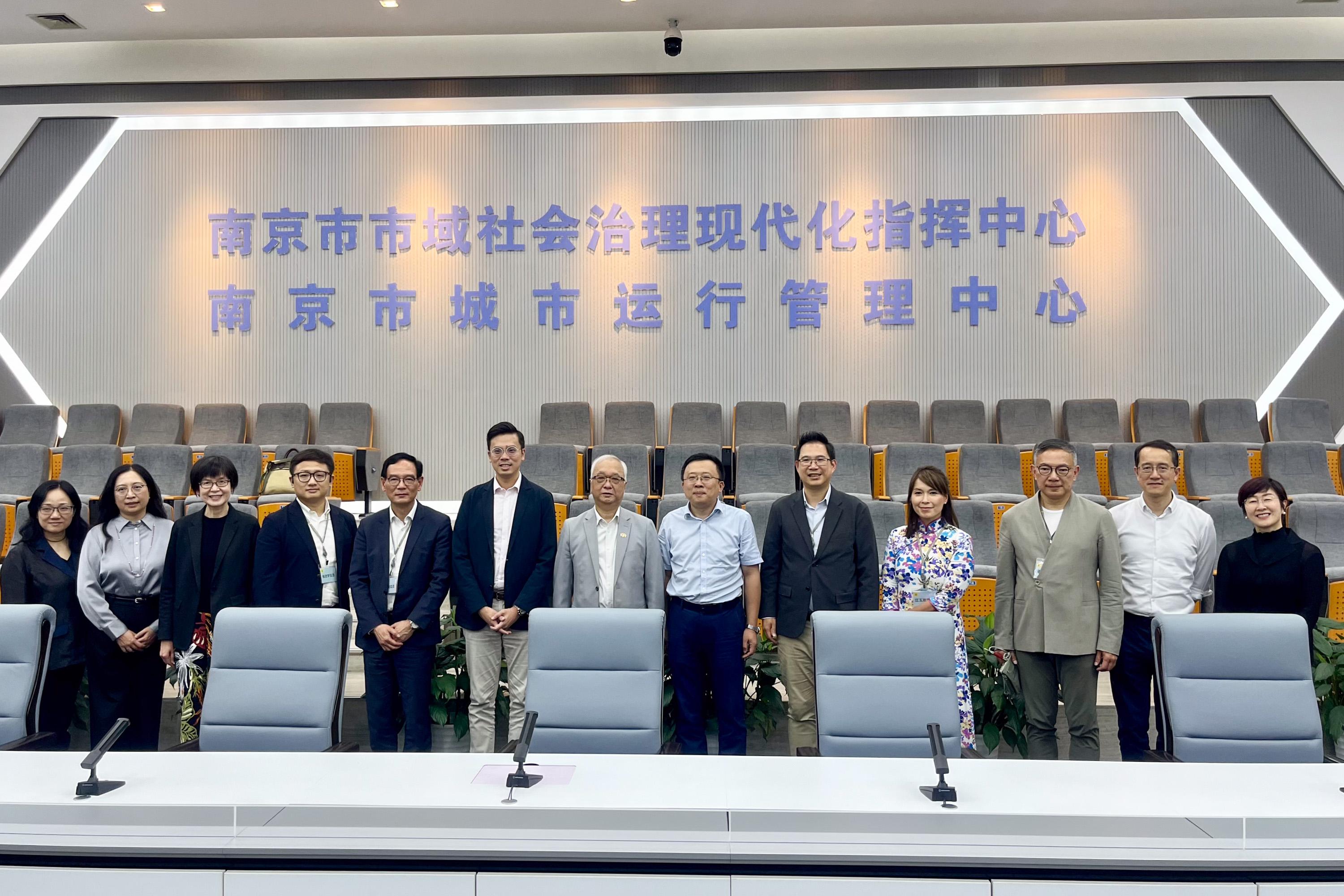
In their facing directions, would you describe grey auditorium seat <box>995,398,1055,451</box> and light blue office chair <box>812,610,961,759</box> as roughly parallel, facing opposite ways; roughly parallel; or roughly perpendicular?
roughly parallel

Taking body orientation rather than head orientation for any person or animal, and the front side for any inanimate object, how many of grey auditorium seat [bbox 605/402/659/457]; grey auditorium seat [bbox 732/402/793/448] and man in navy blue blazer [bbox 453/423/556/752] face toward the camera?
3

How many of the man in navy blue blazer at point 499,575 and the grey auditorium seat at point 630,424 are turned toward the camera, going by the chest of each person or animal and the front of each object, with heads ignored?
2

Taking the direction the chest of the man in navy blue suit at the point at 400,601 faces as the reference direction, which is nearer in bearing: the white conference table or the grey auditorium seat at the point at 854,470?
the white conference table

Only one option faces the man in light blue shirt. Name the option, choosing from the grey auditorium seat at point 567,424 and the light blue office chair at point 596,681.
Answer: the grey auditorium seat

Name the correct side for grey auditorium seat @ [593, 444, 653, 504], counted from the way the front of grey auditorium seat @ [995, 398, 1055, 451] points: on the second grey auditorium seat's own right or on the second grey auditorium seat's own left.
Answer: on the second grey auditorium seat's own right

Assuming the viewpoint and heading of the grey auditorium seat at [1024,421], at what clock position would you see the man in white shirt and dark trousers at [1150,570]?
The man in white shirt and dark trousers is roughly at 12 o'clock from the grey auditorium seat.

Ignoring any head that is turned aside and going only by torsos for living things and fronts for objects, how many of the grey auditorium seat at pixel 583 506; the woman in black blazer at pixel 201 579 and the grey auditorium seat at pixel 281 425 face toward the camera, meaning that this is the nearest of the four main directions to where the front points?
3

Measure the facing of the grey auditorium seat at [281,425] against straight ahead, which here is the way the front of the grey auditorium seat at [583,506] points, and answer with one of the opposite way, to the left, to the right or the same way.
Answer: the same way

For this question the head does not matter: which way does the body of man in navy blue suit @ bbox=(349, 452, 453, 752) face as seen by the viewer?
toward the camera

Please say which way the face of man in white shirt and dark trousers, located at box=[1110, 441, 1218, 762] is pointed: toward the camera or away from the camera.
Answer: toward the camera

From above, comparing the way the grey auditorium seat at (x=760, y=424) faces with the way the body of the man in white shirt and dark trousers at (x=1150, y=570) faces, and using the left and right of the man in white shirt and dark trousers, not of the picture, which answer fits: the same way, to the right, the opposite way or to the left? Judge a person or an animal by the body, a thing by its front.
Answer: the same way

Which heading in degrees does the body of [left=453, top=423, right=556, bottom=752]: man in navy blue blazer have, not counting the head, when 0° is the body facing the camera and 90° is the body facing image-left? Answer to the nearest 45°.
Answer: approximately 0°

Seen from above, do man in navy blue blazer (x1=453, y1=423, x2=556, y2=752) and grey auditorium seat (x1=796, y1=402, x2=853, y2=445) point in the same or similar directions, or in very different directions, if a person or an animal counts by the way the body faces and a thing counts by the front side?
same or similar directions

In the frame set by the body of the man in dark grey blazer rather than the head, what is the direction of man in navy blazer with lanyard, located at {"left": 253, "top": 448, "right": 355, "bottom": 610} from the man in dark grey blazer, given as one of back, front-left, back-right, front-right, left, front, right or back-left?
right

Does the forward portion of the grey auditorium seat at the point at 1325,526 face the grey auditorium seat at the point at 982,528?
no

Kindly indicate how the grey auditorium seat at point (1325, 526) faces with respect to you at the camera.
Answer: facing the viewer

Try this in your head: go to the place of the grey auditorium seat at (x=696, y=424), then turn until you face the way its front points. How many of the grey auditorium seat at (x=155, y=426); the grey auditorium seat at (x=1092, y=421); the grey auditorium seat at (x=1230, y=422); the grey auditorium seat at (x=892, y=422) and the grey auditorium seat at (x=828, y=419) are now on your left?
4

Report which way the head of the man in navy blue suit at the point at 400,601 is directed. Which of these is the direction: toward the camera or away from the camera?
toward the camera

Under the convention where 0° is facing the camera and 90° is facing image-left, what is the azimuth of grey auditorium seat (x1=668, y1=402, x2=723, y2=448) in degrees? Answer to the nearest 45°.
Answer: approximately 0°

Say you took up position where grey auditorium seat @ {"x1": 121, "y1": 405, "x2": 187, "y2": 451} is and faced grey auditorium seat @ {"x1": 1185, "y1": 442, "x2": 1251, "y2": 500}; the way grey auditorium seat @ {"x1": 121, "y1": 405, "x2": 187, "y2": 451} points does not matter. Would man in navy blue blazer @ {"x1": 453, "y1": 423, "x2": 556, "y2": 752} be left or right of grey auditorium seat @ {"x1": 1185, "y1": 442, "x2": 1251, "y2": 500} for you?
right
